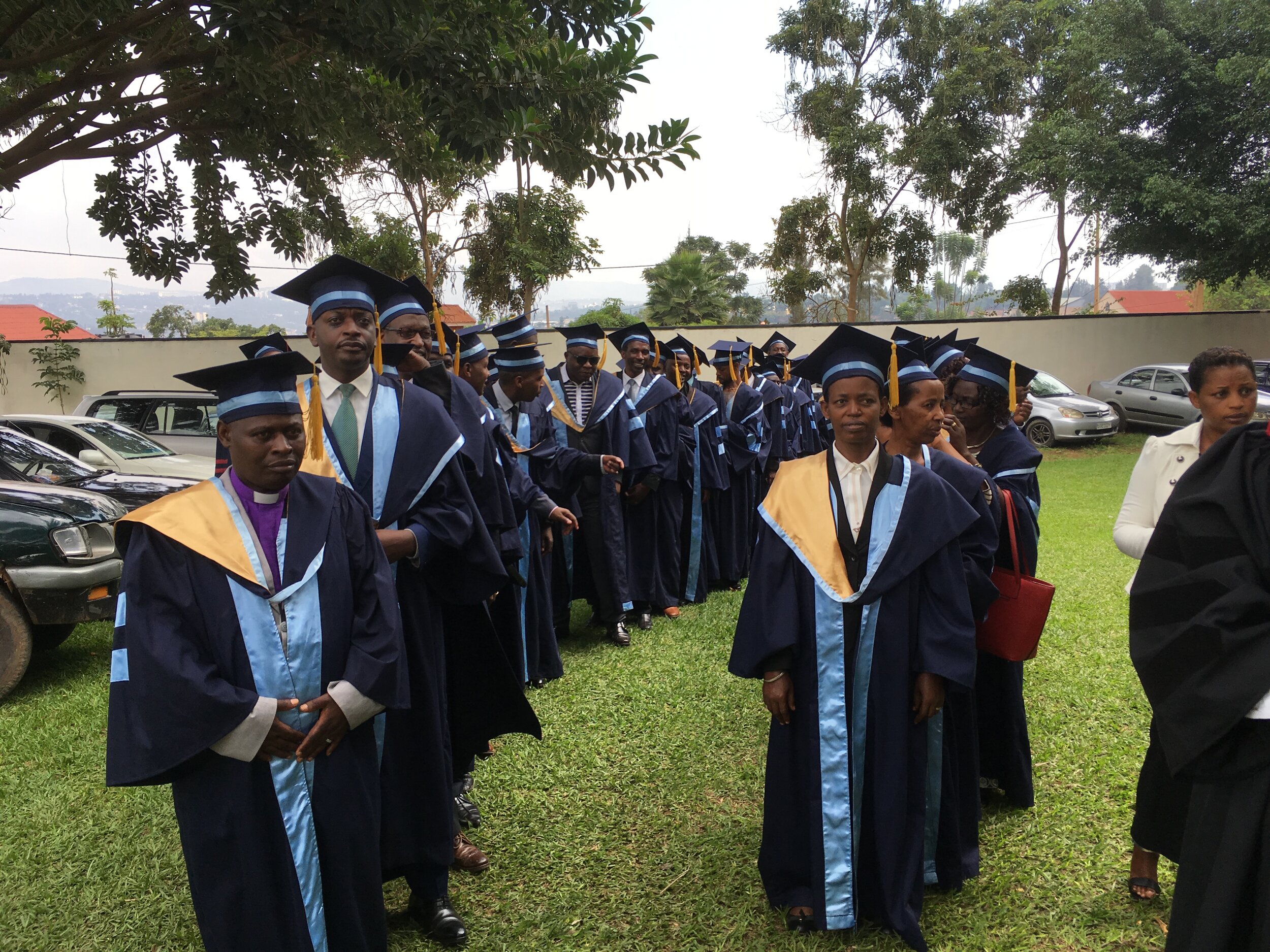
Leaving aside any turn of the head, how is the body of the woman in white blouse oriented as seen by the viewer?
toward the camera

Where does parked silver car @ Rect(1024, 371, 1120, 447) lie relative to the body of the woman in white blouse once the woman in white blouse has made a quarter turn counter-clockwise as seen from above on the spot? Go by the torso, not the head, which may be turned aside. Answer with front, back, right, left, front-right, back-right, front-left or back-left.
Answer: left

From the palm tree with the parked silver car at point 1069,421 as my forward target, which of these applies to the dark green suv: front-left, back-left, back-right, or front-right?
front-right

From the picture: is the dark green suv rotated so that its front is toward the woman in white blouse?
yes

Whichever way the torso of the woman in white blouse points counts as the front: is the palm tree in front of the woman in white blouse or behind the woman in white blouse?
behind

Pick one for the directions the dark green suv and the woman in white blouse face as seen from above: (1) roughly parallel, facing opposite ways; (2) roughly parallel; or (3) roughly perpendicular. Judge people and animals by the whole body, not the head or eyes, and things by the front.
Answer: roughly perpendicular

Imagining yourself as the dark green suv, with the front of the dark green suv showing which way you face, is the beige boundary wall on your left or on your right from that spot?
on your left

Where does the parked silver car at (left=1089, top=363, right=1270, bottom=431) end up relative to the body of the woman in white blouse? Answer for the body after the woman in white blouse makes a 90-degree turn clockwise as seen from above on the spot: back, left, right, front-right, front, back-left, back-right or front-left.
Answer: right

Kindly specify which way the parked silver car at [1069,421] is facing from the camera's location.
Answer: facing the viewer and to the right of the viewer

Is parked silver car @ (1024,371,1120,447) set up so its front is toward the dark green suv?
no

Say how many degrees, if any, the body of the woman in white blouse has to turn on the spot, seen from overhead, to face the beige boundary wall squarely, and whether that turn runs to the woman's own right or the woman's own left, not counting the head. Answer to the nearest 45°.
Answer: approximately 180°
